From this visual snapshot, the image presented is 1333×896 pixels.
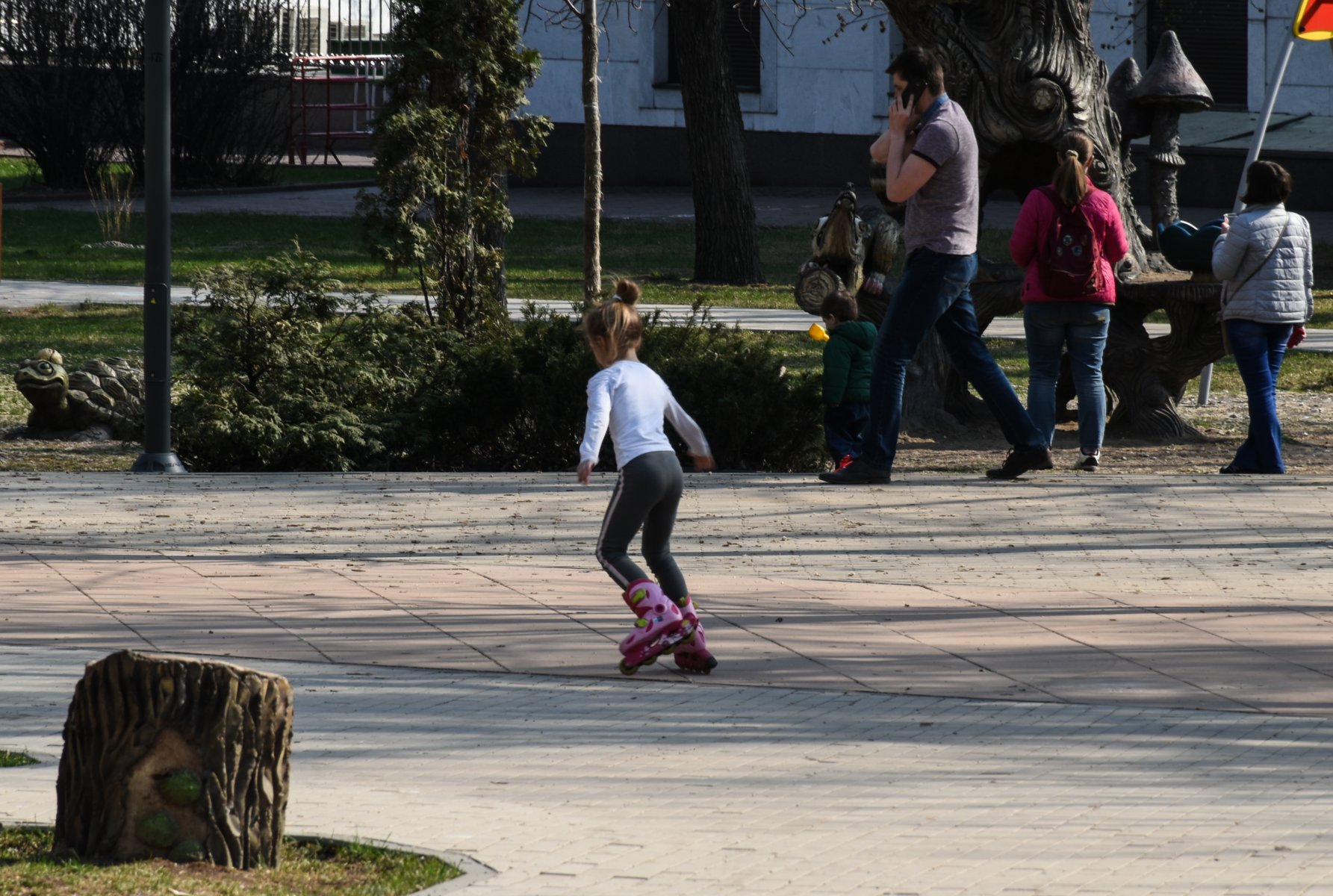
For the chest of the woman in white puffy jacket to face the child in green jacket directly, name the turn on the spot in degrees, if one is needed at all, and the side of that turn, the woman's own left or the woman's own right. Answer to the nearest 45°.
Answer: approximately 45° to the woman's own left

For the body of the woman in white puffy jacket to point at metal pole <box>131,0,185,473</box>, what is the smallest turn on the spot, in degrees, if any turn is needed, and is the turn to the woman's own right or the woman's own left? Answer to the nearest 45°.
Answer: approximately 45° to the woman's own left

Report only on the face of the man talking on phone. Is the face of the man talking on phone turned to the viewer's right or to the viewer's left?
to the viewer's left

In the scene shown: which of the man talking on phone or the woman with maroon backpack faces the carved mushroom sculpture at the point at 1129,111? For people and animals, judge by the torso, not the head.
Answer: the woman with maroon backpack

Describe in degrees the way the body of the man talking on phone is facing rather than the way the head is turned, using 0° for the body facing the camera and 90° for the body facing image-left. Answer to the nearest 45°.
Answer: approximately 90°

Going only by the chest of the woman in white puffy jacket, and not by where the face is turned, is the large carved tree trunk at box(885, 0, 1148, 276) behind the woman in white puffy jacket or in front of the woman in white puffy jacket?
in front

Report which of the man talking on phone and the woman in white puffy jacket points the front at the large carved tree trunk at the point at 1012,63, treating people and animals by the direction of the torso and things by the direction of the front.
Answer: the woman in white puffy jacket

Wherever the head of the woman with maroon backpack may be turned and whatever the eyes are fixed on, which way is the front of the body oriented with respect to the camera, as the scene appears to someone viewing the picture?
away from the camera

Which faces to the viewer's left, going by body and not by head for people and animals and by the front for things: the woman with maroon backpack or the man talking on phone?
the man talking on phone

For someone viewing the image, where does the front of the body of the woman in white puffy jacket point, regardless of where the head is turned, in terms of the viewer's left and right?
facing away from the viewer and to the left of the viewer

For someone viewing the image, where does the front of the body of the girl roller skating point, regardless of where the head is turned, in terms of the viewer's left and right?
facing away from the viewer and to the left of the viewer

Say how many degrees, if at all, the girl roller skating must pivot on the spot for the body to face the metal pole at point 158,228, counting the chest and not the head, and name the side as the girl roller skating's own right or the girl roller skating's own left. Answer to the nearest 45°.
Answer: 0° — they already face it
